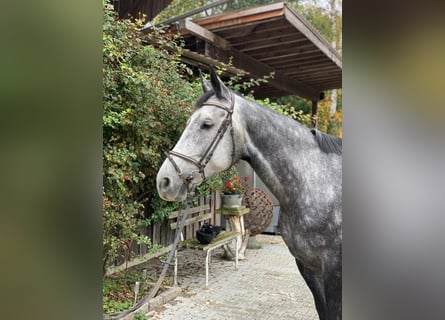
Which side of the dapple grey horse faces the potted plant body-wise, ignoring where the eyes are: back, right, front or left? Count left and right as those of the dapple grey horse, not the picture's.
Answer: right

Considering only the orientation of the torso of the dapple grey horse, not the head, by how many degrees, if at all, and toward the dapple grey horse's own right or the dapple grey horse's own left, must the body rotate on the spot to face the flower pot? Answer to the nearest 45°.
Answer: approximately 90° to the dapple grey horse's own right

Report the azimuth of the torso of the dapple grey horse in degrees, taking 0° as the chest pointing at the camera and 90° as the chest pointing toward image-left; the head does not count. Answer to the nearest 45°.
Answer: approximately 90°

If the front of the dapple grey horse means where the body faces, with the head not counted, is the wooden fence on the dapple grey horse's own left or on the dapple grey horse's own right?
on the dapple grey horse's own right

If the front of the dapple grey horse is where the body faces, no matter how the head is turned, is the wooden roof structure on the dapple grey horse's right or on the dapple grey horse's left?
on the dapple grey horse's right

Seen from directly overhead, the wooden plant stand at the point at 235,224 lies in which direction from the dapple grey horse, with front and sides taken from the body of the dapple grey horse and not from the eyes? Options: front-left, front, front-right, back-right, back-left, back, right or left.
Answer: right
